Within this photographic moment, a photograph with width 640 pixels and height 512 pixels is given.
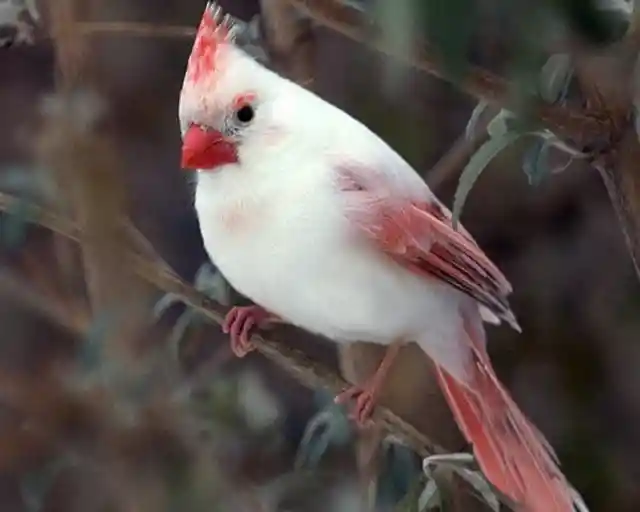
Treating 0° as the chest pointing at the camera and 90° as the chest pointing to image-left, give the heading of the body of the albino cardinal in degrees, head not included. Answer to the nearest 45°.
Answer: approximately 45°
